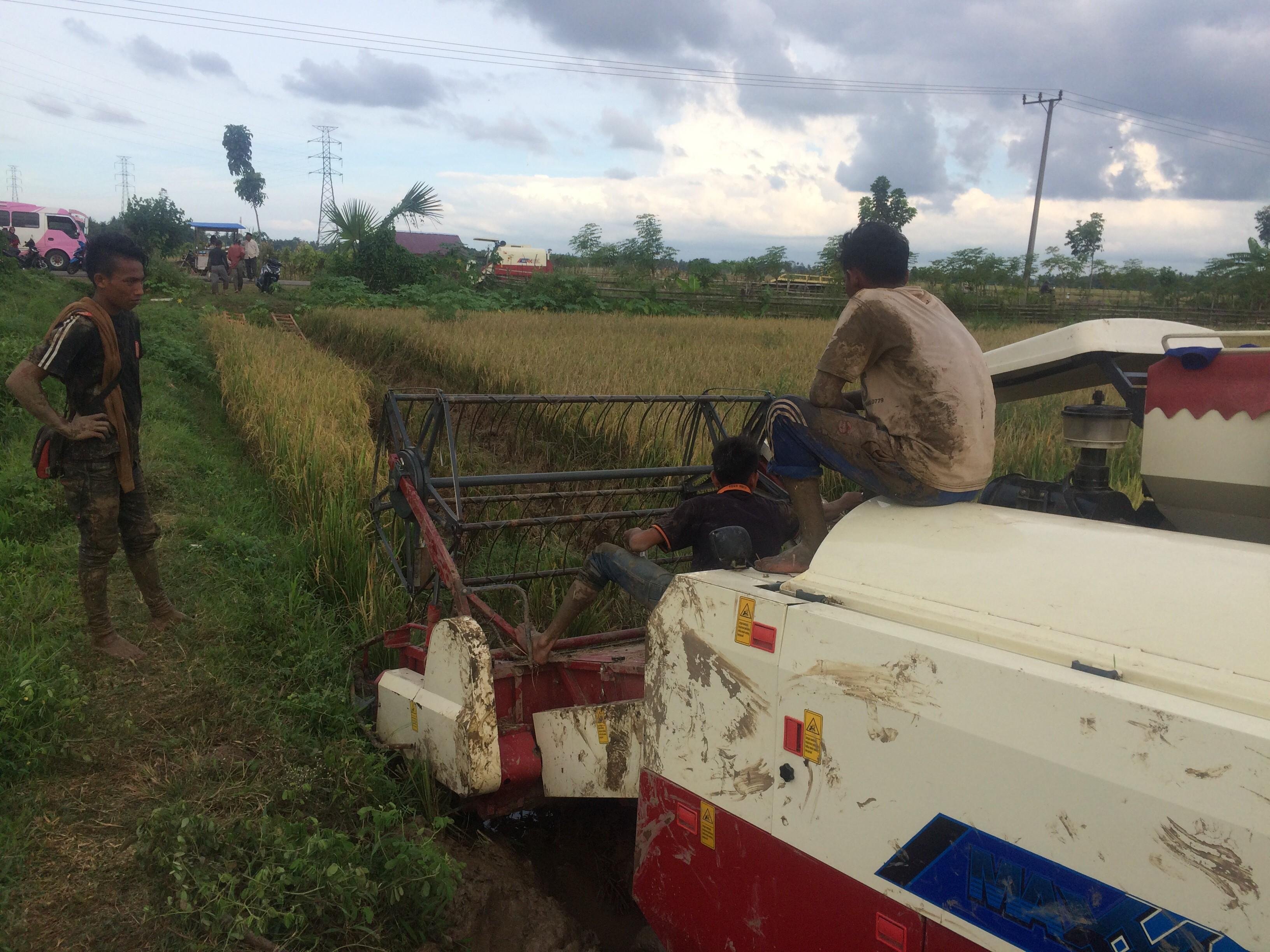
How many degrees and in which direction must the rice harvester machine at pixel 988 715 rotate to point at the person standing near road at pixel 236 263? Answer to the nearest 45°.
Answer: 0° — it already faces them

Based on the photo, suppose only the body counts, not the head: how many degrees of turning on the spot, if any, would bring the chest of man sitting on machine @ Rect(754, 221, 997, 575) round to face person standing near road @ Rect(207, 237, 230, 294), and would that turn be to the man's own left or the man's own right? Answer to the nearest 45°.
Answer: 0° — they already face them

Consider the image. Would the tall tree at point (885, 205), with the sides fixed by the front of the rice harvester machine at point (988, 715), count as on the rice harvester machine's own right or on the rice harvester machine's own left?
on the rice harvester machine's own right

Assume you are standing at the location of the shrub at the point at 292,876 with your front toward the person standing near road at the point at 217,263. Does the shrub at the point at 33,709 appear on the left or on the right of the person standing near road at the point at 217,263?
left

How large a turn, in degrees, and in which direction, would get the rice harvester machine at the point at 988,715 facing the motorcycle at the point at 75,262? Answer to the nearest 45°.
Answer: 0° — it already faces it

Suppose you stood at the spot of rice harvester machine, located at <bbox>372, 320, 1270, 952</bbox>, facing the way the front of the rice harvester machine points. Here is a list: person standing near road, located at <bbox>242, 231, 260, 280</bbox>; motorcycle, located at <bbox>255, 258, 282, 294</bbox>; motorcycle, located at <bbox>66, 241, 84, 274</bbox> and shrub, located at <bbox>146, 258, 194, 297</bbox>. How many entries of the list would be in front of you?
4

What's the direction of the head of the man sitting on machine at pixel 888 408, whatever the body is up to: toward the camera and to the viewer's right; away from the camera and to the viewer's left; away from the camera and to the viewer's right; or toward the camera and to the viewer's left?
away from the camera and to the viewer's left

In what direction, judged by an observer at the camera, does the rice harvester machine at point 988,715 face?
facing away from the viewer and to the left of the viewer

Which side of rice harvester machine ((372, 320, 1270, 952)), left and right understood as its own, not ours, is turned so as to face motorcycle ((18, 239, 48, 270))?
front

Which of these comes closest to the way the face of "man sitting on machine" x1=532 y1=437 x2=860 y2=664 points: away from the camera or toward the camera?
away from the camera

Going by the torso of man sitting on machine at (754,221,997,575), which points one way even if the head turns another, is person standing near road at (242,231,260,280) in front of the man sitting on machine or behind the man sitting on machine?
in front

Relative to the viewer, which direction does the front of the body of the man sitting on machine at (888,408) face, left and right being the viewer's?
facing away from the viewer and to the left of the viewer

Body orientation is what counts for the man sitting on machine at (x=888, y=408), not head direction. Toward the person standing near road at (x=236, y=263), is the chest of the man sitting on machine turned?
yes

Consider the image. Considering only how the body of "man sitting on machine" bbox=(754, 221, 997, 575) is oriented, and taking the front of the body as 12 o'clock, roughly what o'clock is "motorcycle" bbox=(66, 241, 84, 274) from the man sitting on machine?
The motorcycle is roughly at 12 o'clock from the man sitting on machine.
